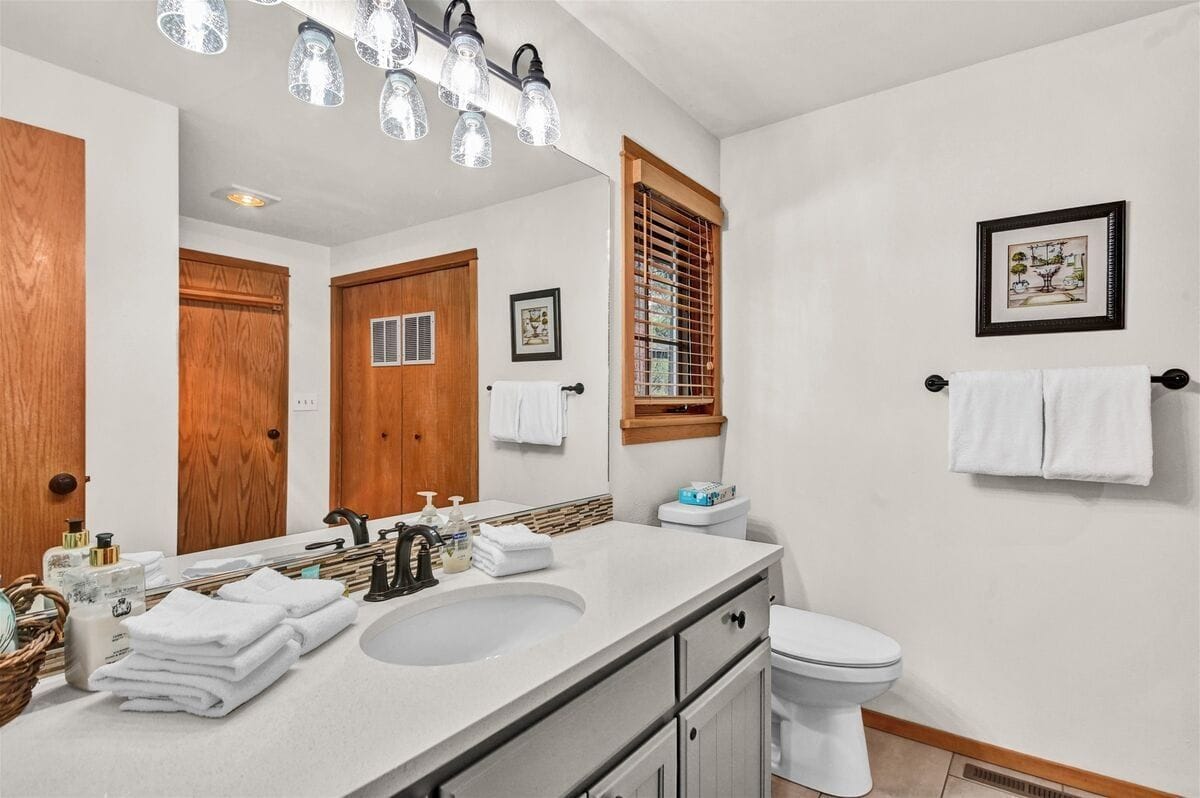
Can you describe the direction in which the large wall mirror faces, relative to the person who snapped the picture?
facing the viewer and to the right of the viewer

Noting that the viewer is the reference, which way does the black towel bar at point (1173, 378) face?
facing the viewer

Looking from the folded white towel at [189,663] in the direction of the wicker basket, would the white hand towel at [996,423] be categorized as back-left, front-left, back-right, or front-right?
back-right

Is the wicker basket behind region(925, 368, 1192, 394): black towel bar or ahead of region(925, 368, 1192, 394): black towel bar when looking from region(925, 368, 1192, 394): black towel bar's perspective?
ahead

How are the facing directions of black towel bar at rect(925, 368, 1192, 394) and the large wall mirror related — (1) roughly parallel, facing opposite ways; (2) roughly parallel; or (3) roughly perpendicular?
roughly perpendicular

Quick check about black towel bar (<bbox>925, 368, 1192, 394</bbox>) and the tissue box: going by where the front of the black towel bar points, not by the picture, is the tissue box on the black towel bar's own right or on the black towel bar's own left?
on the black towel bar's own right

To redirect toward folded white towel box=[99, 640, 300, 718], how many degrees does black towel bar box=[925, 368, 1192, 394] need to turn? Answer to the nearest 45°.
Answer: approximately 45° to its right

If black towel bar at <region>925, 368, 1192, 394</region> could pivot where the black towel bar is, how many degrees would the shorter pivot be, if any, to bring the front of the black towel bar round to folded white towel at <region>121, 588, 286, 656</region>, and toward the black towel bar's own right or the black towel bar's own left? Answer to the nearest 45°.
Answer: approximately 45° to the black towel bar's own right
